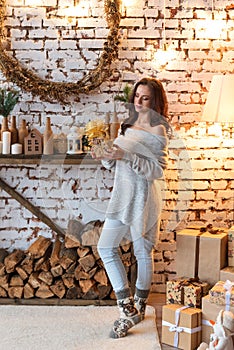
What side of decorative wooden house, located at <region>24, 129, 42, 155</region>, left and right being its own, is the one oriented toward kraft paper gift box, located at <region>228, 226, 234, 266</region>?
left

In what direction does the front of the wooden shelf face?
toward the camera

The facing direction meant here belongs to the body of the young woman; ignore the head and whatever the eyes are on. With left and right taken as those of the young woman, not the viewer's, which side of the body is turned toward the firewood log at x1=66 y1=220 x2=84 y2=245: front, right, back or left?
right

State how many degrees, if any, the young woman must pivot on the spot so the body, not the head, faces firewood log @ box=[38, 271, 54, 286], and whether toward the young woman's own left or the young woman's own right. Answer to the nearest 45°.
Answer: approximately 90° to the young woman's own right

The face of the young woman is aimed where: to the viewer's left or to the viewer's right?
to the viewer's left

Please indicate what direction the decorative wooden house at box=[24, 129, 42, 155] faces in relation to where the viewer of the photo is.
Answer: facing the viewer
